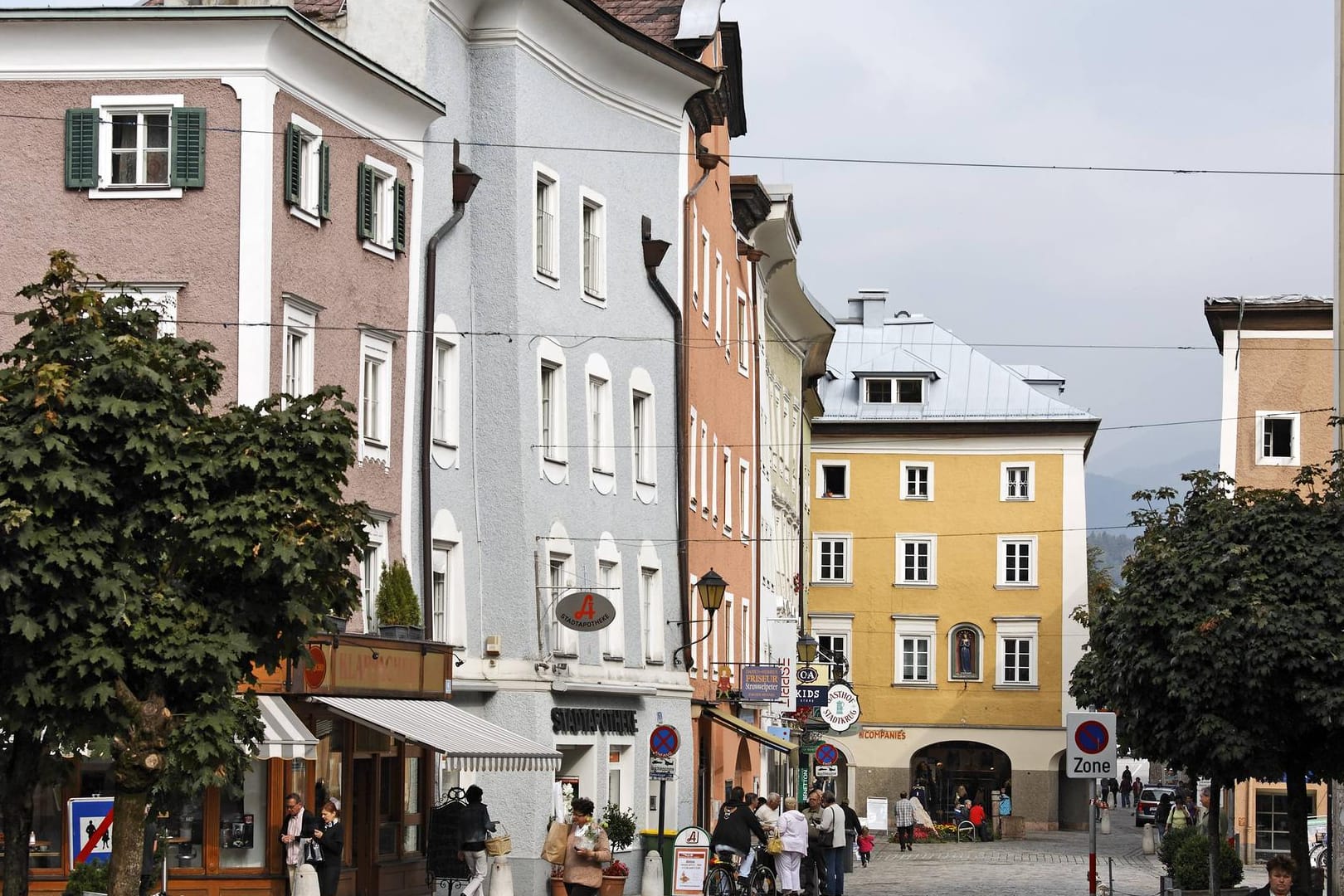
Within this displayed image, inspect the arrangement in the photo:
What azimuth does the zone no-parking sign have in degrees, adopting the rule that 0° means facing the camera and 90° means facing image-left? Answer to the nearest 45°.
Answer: approximately 0°

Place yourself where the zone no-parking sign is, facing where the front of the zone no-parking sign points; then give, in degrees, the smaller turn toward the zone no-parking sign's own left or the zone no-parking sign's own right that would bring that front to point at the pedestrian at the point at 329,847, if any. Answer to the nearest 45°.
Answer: approximately 90° to the zone no-parking sign's own right

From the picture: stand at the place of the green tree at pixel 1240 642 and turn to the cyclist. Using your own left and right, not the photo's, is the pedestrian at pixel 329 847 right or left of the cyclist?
left

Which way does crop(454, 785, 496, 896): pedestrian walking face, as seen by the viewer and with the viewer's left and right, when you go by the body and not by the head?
facing away from the viewer and to the right of the viewer

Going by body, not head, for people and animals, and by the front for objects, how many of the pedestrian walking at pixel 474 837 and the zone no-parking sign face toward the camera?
1

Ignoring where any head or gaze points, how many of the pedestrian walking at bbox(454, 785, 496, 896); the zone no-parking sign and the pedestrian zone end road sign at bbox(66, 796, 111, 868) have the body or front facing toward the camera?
2
